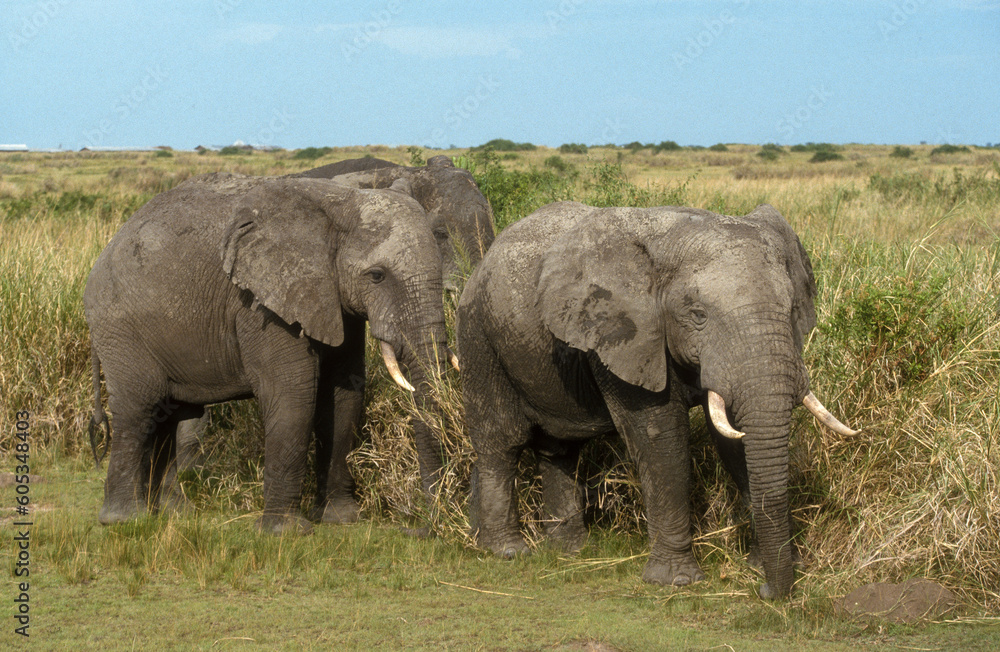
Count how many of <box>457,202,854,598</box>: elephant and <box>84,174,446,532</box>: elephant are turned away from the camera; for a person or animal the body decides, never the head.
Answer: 0

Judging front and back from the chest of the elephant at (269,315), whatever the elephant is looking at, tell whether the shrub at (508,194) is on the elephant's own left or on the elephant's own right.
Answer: on the elephant's own left

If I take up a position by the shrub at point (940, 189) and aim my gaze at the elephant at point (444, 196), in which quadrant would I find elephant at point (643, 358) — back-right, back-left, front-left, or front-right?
front-left

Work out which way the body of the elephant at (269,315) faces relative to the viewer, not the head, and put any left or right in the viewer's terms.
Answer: facing the viewer and to the right of the viewer

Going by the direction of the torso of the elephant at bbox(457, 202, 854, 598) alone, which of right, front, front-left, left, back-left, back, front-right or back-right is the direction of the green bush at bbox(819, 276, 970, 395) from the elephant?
left

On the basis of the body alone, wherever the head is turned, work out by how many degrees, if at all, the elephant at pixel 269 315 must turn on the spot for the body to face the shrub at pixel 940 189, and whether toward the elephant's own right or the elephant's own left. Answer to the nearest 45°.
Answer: approximately 90° to the elephant's own left

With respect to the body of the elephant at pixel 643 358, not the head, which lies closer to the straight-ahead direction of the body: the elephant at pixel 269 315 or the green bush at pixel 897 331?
the green bush

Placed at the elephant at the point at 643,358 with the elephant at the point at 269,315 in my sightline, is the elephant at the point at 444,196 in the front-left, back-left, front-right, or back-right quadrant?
front-right

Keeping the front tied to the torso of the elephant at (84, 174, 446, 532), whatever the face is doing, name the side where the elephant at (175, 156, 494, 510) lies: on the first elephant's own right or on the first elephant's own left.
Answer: on the first elephant's own left

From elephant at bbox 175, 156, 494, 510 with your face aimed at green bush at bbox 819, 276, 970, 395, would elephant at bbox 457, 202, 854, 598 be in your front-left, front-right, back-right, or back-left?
front-right

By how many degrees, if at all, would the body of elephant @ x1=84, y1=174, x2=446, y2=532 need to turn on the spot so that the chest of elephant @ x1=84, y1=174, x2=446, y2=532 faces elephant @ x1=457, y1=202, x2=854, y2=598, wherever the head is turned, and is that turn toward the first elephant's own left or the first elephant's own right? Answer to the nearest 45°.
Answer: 0° — it already faces it
